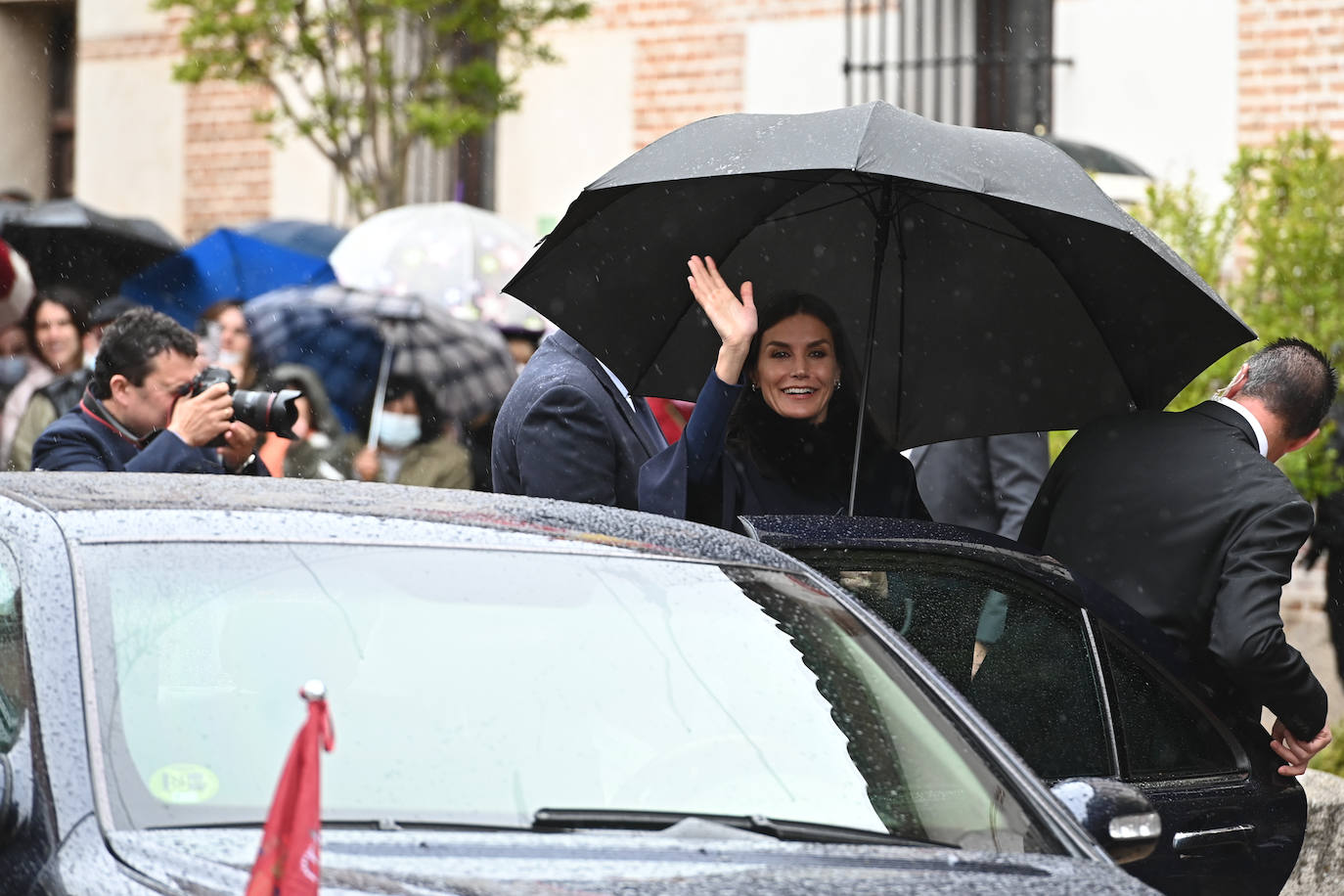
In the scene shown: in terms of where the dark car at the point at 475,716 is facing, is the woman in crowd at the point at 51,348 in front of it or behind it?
behind

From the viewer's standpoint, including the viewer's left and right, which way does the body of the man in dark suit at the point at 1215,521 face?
facing away from the viewer and to the right of the viewer

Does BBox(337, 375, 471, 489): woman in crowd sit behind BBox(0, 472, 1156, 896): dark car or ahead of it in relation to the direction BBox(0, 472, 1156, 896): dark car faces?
behind

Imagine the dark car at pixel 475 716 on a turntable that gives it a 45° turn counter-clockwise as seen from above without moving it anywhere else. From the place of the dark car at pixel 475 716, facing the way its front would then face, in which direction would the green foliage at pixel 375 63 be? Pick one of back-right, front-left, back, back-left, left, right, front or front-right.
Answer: left

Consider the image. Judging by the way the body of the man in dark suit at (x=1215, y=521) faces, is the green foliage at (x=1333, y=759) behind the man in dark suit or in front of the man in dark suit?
in front

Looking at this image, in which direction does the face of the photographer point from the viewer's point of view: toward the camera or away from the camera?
toward the camera

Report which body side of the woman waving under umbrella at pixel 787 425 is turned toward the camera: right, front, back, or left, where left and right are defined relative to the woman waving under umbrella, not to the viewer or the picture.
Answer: front

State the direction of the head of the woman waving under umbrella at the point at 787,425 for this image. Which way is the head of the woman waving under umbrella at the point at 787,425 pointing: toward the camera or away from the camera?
toward the camera

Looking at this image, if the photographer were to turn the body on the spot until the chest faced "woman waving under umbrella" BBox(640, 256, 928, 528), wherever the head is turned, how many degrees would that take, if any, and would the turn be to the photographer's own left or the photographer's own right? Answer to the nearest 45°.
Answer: approximately 45° to the photographer's own right
